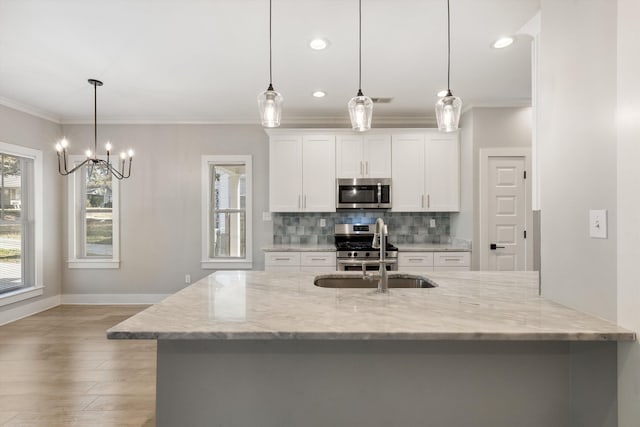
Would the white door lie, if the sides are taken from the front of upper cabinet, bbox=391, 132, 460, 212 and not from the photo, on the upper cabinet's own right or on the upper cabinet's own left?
on the upper cabinet's own left

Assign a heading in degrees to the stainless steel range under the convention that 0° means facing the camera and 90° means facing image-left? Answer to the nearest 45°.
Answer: approximately 0°

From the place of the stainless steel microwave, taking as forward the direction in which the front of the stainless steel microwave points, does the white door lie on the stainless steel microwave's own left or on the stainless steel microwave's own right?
on the stainless steel microwave's own left

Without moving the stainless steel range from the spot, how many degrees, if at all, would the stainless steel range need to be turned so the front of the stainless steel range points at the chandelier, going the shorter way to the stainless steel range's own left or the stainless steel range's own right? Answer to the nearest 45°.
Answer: approximately 90° to the stainless steel range's own right

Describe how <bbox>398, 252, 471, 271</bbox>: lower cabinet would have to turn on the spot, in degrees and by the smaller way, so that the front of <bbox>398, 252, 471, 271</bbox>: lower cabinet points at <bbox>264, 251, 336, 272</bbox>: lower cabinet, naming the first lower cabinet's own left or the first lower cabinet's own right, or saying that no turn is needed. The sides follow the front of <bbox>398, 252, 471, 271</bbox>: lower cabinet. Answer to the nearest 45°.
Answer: approximately 90° to the first lower cabinet's own right

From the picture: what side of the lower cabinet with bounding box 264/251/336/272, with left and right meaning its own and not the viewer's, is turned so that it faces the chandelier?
right

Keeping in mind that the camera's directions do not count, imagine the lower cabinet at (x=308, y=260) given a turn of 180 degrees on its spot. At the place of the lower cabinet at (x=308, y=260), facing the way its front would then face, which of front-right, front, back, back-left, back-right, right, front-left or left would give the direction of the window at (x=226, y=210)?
front-left

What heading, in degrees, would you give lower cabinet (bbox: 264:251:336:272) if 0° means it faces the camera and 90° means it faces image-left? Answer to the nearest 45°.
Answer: approximately 0°
